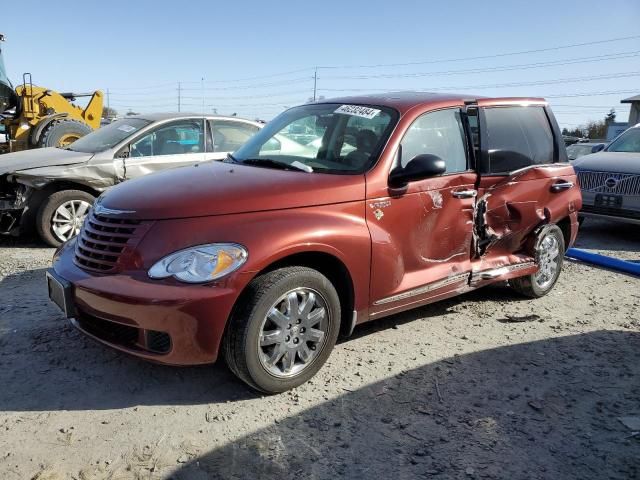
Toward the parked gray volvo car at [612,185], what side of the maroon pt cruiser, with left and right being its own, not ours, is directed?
back

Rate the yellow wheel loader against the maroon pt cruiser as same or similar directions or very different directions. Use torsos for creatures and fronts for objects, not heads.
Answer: very different directions

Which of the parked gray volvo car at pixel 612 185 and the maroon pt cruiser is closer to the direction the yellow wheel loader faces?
the parked gray volvo car

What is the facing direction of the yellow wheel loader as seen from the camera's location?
facing to the right of the viewer

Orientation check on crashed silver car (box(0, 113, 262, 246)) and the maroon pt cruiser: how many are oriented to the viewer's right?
0

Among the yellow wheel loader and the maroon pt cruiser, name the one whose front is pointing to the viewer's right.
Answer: the yellow wheel loader

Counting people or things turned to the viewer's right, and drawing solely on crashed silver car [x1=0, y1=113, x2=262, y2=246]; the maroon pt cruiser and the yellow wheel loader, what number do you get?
1

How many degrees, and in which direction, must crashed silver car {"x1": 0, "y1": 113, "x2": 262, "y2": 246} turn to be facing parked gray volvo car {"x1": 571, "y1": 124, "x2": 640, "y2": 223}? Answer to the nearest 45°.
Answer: approximately 135° to its left

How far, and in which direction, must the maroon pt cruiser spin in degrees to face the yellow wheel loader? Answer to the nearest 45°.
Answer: approximately 90° to its right

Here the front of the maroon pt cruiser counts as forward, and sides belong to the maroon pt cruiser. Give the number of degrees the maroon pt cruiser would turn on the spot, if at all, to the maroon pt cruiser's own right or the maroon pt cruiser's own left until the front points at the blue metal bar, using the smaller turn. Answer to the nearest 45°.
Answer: approximately 180°

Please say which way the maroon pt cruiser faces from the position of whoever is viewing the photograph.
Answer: facing the viewer and to the left of the viewer

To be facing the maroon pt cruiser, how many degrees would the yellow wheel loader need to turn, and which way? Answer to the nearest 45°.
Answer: approximately 90° to its right

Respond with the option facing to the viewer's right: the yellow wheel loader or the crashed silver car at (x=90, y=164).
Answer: the yellow wheel loader

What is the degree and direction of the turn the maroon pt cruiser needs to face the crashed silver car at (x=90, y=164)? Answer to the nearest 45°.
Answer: approximately 90° to its right

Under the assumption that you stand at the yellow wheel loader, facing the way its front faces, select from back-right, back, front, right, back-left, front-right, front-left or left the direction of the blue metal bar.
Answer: front-right
